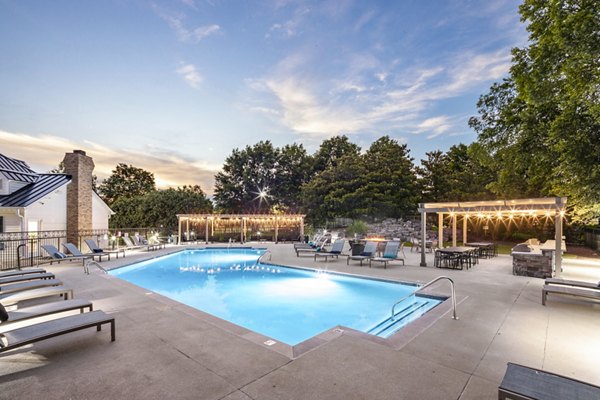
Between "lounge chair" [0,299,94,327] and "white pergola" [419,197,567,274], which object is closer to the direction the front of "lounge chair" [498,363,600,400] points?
the lounge chair

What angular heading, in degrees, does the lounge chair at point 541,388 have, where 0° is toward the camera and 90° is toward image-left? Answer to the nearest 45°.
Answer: approximately 90°

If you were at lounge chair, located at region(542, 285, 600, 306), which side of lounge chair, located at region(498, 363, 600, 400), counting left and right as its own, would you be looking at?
right

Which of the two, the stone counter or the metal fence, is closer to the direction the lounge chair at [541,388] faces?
the metal fence

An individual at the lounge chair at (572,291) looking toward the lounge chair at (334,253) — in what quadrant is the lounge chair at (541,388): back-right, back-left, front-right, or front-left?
back-left

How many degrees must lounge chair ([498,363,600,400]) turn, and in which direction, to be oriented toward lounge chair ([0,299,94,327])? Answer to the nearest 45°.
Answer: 0° — it already faces it

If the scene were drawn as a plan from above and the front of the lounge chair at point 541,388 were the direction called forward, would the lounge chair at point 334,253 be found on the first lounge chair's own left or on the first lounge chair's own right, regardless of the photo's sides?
on the first lounge chair's own right
